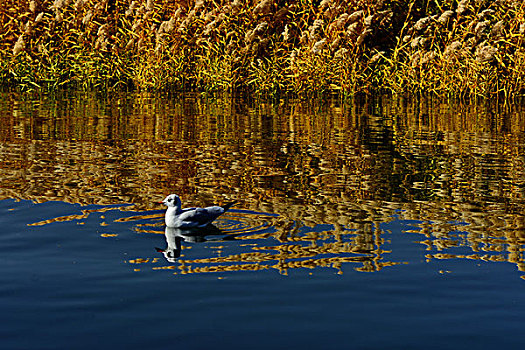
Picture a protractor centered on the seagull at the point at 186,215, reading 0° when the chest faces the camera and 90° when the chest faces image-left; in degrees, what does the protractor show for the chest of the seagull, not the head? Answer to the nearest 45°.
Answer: approximately 90°
